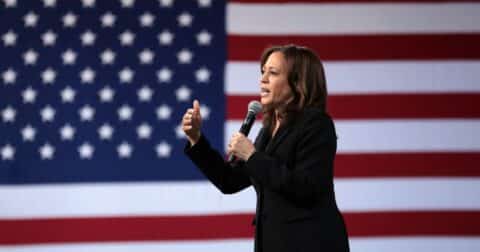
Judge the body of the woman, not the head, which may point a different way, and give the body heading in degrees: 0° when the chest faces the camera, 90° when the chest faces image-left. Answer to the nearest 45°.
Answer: approximately 90°
